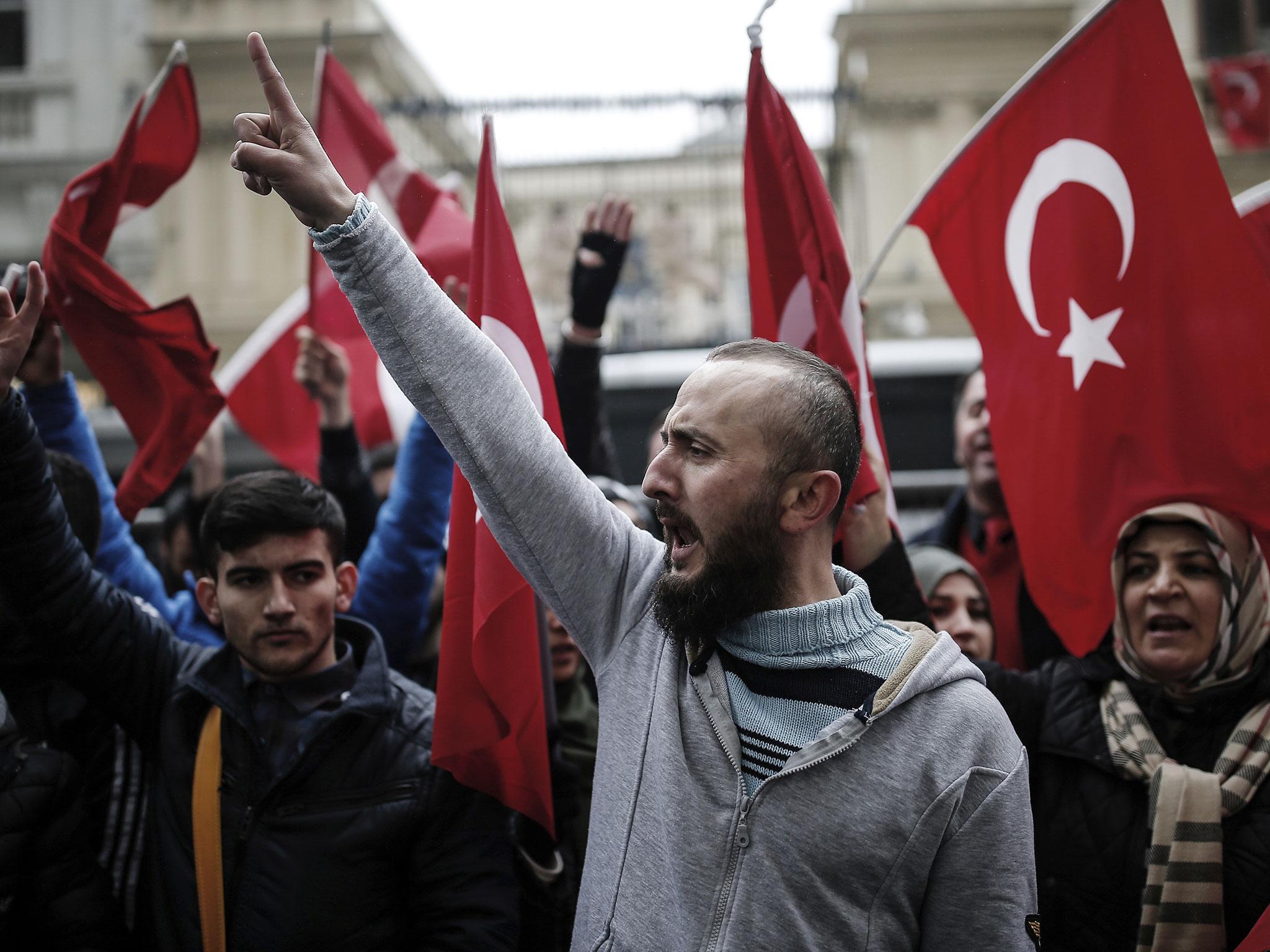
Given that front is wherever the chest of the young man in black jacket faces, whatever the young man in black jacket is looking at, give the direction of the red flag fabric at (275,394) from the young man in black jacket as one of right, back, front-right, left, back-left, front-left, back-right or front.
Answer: back

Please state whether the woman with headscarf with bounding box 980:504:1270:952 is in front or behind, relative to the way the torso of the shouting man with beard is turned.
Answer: behind

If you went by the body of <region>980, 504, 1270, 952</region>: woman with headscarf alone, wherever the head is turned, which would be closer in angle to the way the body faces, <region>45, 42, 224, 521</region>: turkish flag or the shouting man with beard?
the shouting man with beard

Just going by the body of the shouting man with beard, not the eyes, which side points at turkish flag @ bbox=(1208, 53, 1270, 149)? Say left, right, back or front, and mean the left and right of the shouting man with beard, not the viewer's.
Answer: back

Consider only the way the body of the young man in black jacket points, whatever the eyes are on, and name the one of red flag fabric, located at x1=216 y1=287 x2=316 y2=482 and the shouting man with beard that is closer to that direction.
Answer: the shouting man with beard

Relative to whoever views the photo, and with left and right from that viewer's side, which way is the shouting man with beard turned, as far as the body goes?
facing the viewer and to the left of the viewer

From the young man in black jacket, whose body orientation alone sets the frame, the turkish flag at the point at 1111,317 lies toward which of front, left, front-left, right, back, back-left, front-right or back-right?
left

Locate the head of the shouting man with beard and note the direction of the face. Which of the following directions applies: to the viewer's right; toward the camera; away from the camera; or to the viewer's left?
to the viewer's left

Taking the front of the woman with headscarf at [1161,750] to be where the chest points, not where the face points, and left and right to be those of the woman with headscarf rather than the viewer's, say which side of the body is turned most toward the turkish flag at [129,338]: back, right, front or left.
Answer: right

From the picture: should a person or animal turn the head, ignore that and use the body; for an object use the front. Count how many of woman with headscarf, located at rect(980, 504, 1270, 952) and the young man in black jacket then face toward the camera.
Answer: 2

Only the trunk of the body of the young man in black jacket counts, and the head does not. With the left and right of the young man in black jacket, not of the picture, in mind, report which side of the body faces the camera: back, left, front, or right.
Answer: front

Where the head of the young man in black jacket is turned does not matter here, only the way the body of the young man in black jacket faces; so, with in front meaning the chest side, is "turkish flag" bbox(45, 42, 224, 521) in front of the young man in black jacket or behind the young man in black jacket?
behind
